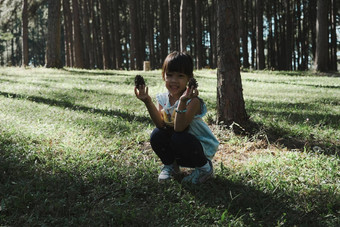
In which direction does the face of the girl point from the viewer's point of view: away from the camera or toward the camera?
toward the camera

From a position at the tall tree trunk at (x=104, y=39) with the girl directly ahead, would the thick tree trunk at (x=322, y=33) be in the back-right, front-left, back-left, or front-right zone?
front-left

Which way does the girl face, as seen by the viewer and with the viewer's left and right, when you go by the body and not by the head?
facing the viewer and to the left of the viewer

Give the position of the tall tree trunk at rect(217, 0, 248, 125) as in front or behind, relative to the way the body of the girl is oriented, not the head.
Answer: behind

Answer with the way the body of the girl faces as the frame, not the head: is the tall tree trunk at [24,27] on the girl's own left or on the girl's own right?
on the girl's own right

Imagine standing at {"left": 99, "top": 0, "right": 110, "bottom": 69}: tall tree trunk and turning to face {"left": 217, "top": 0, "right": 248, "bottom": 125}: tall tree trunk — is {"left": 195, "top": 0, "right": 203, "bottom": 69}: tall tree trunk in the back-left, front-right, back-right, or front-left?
front-left

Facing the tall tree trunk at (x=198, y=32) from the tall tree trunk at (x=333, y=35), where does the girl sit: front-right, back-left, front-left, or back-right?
front-left

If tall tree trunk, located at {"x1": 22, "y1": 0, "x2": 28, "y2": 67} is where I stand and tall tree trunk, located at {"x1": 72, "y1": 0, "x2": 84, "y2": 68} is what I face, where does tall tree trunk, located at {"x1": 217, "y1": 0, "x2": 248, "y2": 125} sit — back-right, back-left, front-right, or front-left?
front-right

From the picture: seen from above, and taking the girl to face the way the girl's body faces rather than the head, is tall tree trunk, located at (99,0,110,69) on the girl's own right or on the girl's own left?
on the girl's own right

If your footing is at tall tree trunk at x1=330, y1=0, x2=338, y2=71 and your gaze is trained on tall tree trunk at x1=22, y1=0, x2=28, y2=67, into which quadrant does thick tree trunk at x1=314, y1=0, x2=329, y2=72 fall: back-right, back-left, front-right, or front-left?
front-left

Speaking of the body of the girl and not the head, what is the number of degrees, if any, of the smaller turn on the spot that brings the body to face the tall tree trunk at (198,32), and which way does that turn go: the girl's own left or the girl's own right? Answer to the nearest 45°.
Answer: approximately 135° to the girl's own right
